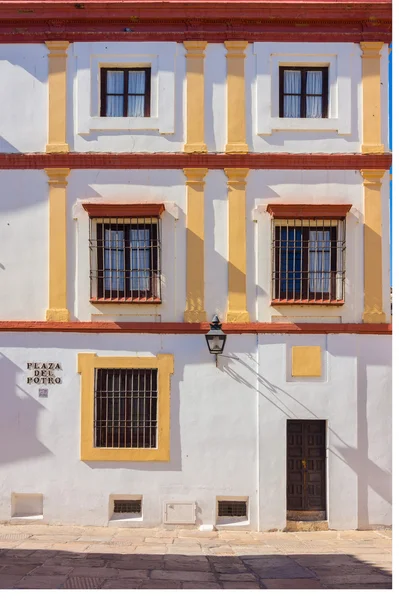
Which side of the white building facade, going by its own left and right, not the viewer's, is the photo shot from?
front
